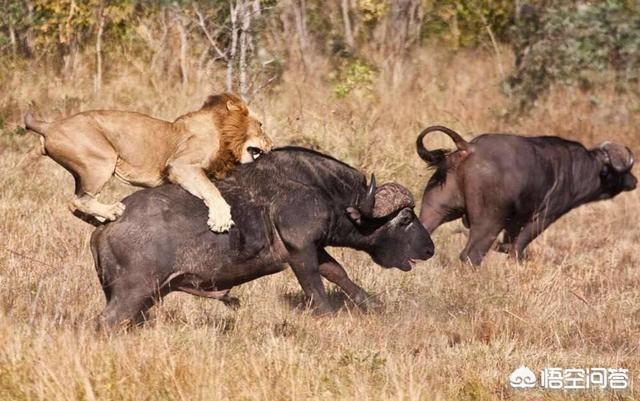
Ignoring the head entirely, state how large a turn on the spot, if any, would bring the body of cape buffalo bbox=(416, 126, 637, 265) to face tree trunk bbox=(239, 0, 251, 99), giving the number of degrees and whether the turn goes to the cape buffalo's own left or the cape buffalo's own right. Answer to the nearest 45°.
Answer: approximately 90° to the cape buffalo's own left

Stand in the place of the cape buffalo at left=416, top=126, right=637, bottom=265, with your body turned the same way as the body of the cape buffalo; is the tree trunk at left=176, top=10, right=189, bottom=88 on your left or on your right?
on your left

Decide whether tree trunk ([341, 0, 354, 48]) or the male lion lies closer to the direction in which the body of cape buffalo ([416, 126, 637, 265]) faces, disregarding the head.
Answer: the tree trunk

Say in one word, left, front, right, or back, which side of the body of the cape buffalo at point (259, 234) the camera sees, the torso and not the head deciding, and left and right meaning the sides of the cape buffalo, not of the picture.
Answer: right

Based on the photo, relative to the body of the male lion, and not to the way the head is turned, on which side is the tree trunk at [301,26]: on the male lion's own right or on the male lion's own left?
on the male lion's own left

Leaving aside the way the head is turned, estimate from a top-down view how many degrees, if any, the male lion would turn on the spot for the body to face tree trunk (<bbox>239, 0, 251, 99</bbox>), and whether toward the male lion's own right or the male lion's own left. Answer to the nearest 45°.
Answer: approximately 90° to the male lion's own left

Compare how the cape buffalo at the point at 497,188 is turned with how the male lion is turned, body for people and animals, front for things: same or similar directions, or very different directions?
same or similar directions

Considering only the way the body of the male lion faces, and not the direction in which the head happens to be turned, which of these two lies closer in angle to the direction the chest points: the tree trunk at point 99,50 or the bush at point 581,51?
the bush

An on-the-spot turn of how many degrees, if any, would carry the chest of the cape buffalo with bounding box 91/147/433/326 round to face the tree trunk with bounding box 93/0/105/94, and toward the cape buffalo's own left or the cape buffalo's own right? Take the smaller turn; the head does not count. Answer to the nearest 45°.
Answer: approximately 90° to the cape buffalo's own left

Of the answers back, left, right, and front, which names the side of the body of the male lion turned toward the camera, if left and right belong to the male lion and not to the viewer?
right

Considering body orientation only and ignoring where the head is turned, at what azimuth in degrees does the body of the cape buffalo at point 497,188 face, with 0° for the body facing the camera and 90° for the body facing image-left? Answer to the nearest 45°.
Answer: approximately 225°

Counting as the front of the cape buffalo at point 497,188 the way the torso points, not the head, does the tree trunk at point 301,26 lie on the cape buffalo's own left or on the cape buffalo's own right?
on the cape buffalo's own left

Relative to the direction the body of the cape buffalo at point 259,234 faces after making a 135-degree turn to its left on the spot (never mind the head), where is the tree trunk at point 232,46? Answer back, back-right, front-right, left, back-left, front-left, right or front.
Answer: front-right
